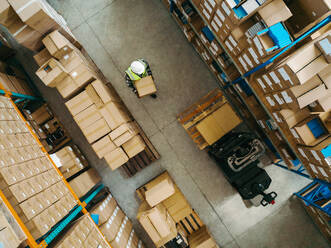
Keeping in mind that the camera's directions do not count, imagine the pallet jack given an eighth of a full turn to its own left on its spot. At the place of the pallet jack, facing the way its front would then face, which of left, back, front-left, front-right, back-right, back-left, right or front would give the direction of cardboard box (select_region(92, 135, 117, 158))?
front

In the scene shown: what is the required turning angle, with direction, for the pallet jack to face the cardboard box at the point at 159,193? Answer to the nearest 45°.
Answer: approximately 45° to its left

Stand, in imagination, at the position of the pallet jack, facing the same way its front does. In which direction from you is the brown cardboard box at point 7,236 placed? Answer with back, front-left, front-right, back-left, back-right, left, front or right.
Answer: left

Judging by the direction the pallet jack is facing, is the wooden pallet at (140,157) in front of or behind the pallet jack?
in front

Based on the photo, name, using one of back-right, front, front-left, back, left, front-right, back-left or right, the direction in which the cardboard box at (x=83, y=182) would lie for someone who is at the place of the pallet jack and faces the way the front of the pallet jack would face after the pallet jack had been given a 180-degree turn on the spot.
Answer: back-right

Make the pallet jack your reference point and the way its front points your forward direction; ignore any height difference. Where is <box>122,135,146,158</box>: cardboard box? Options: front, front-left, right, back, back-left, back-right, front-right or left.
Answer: front-left

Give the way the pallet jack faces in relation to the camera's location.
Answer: facing away from the viewer and to the left of the viewer

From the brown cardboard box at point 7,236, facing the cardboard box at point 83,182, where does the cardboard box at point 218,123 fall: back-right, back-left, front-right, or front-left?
front-right
